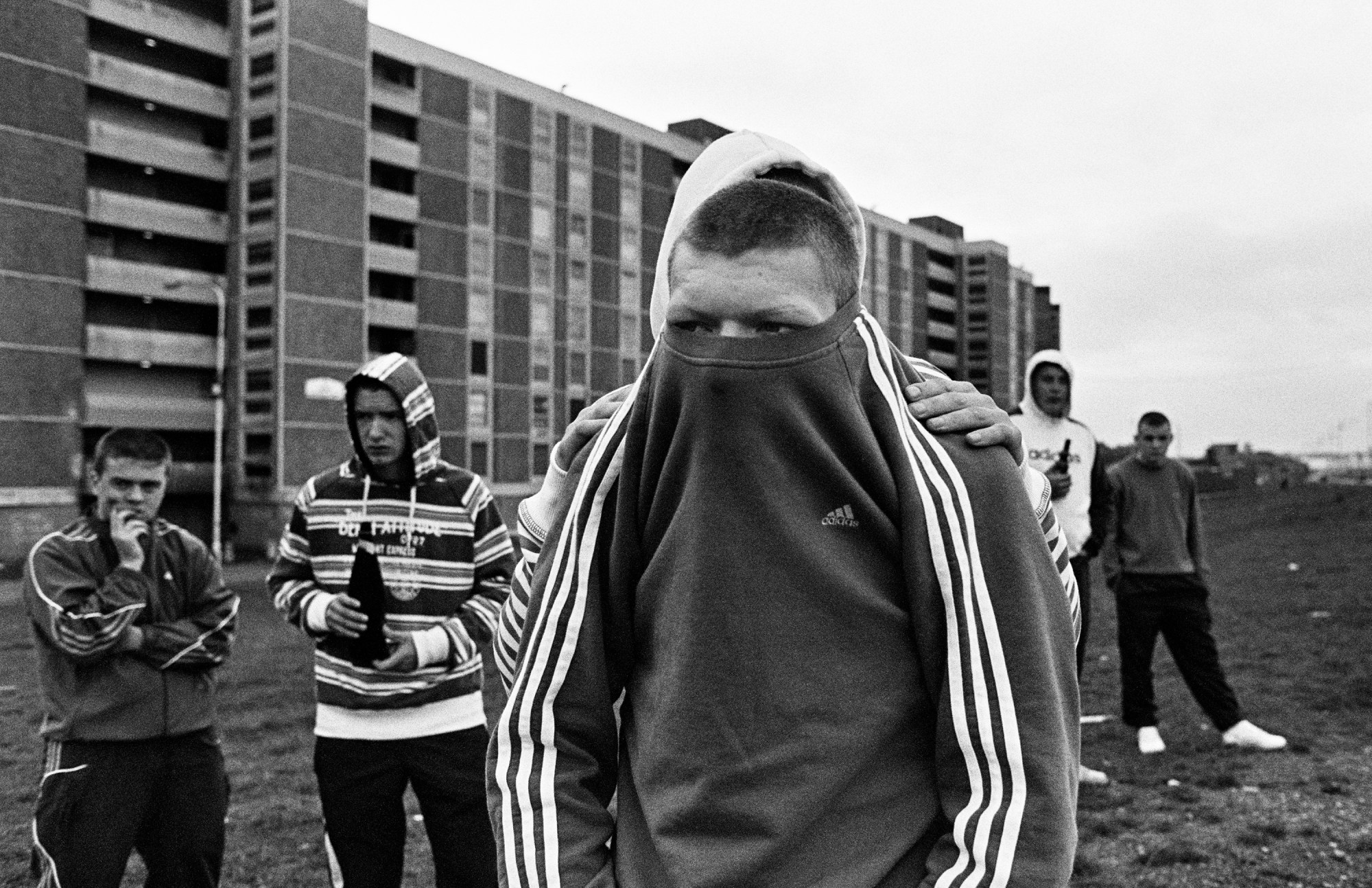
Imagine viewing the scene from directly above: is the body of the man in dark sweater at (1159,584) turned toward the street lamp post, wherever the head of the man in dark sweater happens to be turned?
no

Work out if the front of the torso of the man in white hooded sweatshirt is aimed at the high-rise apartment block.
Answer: no

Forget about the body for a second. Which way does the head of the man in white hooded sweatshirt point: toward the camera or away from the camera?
toward the camera

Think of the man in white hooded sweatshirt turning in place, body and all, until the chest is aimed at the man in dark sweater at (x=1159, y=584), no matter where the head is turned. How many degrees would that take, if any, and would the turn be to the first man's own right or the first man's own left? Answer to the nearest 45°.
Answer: approximately 135° to the first man's own left

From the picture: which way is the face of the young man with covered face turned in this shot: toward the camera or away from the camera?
toward the camera

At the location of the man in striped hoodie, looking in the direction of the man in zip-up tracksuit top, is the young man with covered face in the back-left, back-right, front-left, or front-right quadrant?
back-left

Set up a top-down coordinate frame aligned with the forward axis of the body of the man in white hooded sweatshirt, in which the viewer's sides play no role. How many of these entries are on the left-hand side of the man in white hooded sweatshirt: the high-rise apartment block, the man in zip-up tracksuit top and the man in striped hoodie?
0

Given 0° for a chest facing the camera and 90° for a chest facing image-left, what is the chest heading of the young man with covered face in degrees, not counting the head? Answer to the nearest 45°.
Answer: approximately 0°

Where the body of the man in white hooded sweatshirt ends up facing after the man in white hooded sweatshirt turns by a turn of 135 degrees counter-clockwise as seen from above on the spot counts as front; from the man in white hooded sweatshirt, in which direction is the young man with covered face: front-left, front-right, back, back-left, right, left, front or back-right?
back-right

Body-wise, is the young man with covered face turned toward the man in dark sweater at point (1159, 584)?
no

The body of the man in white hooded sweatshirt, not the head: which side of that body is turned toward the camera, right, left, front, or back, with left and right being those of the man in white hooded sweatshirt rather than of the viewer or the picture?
front

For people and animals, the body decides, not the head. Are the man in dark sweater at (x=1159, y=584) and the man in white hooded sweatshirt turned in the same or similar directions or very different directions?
same or similar directions

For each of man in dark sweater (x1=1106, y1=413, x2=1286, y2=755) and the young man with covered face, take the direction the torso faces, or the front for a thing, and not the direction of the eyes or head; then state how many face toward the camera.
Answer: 2

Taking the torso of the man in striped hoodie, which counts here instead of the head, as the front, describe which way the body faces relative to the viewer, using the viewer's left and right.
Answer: facing the viewer

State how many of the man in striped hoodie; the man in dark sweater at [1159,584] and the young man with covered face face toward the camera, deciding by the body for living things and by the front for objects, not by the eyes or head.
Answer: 3

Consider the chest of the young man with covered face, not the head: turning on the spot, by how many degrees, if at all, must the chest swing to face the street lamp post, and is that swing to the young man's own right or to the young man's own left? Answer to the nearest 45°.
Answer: approximately 135° to the young man's own right

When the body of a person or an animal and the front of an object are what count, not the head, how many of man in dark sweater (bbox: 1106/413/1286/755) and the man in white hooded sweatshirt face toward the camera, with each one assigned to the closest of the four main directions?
2

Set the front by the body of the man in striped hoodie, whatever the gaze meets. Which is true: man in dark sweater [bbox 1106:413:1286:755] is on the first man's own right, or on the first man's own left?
on the first man's own left
